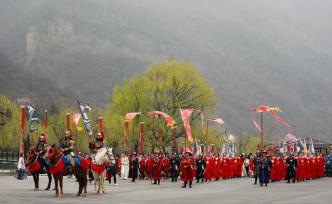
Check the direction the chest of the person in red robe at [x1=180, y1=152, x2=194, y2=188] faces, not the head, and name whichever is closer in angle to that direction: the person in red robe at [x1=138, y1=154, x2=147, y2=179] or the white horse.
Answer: the white horse

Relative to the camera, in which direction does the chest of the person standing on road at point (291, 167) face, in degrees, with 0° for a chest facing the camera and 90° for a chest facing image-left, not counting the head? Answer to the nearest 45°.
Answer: approximately 0°

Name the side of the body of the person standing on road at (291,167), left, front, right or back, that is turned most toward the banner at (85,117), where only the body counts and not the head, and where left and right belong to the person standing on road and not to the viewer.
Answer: right

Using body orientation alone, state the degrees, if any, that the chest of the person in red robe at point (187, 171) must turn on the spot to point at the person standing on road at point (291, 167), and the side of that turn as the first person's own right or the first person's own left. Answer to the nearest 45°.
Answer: approximately 135° to the first person's own left

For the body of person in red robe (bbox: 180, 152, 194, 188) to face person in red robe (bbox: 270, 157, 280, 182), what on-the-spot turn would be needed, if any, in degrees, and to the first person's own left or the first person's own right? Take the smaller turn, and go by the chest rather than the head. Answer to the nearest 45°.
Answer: approximately 135° to the first person's own left

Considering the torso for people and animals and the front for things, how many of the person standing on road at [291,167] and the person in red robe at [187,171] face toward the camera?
2

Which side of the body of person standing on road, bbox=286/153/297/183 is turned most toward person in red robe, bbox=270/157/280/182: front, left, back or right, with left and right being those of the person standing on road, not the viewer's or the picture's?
right
